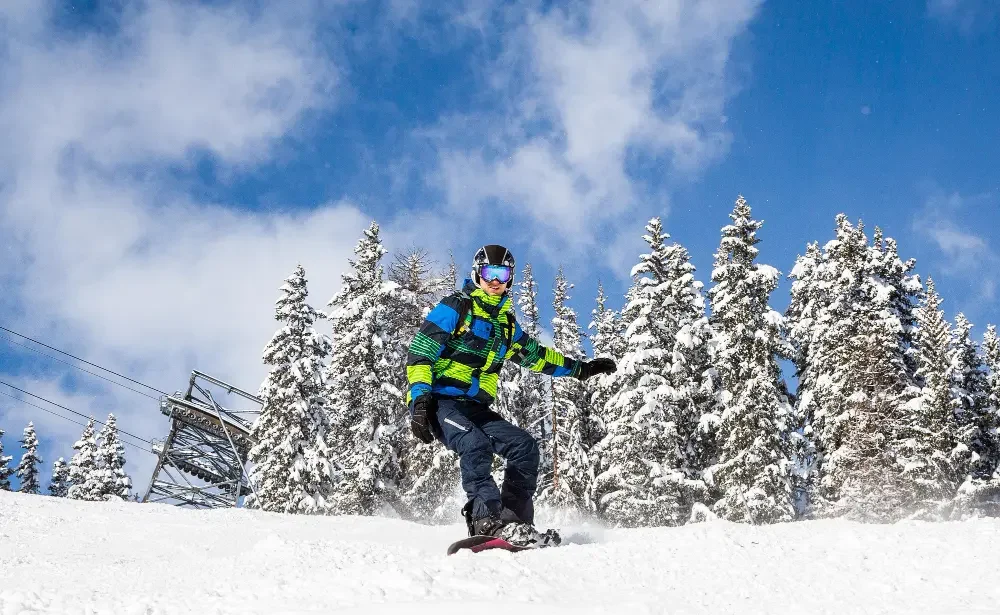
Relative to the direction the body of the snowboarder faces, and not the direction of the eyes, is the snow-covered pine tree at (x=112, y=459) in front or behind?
behind

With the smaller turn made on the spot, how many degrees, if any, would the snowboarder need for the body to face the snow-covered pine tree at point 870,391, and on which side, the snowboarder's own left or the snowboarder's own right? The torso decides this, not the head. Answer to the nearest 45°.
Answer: approximately 90° to the snowboarder's own left

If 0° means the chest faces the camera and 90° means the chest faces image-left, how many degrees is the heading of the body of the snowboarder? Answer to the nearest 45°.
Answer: approximately 315°

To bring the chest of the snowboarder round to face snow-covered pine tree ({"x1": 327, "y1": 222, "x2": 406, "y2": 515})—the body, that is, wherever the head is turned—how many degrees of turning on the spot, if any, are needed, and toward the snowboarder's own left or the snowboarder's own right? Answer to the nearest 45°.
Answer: approximately 135° to the snowboarder's own left

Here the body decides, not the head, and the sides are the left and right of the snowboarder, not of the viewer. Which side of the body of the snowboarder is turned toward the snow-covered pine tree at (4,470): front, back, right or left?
back

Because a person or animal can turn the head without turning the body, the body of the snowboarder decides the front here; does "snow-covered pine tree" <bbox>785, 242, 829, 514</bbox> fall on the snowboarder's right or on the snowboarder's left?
on the snowboarder's left

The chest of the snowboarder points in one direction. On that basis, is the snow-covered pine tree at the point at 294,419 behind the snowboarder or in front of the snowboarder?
behind

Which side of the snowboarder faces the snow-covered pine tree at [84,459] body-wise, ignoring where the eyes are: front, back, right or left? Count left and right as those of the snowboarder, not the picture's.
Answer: back

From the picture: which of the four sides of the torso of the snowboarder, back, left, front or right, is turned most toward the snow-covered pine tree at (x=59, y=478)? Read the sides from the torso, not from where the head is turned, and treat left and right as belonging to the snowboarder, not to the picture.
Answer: back
